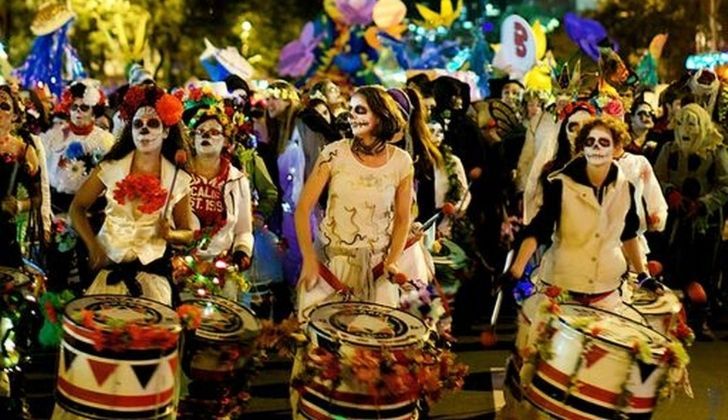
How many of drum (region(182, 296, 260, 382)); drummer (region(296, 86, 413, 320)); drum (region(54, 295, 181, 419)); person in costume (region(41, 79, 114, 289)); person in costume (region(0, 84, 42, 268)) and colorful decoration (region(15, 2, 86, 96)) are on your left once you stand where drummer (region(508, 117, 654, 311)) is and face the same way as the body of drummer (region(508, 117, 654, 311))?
0

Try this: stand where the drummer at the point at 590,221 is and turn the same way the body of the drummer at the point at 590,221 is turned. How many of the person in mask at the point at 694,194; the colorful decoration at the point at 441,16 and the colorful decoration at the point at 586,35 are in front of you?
0

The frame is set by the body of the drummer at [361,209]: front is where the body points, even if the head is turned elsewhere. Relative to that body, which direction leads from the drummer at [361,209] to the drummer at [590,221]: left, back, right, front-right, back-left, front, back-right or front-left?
left

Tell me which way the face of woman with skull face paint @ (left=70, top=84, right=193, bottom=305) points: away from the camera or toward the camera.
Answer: toward the camera

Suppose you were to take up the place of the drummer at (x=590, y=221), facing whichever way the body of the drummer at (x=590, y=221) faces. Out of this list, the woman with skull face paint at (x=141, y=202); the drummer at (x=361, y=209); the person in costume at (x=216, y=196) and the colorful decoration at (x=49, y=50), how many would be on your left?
0

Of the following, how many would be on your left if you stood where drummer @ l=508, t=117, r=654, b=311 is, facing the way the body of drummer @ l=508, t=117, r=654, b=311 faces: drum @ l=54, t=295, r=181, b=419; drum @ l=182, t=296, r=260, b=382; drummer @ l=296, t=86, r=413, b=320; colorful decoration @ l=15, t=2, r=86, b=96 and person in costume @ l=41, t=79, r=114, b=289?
0

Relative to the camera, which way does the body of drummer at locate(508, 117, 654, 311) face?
toward the camera

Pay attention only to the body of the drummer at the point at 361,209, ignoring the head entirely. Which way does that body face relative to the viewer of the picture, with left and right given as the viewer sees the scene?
facing the viewer

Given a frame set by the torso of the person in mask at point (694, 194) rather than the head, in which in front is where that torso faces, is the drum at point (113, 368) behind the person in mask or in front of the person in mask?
in front

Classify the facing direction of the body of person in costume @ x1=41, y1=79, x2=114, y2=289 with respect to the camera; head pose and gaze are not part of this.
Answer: toward the camera

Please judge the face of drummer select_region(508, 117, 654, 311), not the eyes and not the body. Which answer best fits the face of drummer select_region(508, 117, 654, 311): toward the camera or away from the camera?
toward the camera

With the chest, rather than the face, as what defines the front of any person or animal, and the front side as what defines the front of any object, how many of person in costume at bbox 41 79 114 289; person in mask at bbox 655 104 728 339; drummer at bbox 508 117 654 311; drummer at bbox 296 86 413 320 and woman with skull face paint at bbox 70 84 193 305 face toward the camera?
5

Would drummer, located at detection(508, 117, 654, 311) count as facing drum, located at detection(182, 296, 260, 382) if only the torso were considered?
no

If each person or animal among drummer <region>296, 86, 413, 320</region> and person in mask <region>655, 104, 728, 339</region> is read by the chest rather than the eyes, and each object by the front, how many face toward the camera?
2

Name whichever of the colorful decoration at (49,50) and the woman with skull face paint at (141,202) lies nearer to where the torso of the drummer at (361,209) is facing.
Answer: the woman with skull face paint
